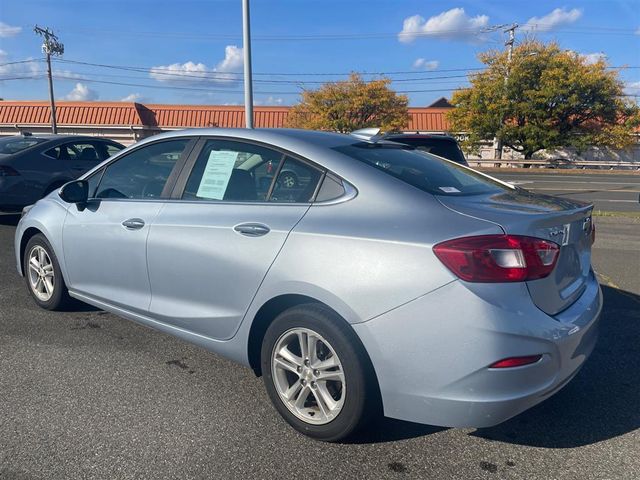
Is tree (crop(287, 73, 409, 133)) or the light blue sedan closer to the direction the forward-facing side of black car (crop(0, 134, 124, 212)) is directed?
the tree

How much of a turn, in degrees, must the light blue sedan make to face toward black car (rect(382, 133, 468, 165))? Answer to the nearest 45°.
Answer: approximately 45° to its right

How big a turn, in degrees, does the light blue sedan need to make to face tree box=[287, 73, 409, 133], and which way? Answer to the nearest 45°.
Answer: approximately 45° to its right

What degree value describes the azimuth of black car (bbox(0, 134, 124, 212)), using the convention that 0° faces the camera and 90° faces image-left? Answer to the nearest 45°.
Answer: approximately 225°

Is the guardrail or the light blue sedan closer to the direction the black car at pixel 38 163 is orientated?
the guardrail

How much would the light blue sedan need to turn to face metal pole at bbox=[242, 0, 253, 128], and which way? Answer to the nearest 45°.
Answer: approximately 45° to its right

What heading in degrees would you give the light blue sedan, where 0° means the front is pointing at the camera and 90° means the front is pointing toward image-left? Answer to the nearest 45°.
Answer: approximately 135°

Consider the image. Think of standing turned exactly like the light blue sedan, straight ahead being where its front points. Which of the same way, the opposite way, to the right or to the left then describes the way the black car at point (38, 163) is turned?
to the right
